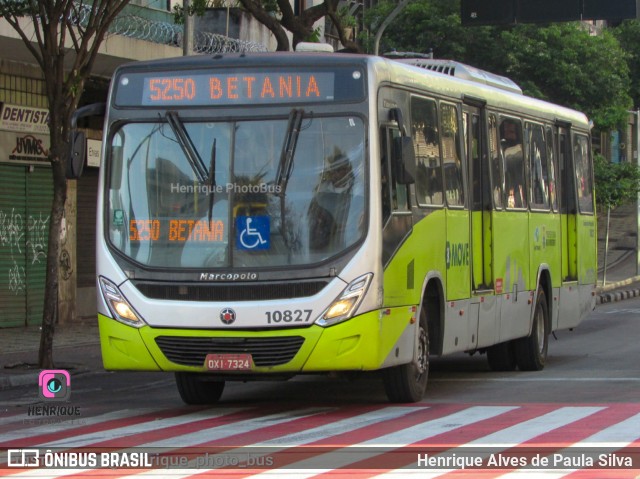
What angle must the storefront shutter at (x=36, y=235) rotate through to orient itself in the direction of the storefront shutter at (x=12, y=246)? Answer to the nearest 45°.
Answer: approximately 90° to its right

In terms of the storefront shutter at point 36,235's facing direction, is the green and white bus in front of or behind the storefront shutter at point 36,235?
in front

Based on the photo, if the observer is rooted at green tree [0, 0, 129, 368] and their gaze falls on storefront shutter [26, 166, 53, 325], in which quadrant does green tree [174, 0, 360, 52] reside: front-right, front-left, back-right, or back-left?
front-right

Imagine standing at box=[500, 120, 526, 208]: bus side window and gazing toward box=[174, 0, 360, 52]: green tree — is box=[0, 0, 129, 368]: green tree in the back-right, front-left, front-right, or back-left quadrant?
front-left

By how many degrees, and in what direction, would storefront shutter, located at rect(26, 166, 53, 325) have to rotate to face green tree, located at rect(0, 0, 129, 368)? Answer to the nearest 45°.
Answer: approximately 45° to its right

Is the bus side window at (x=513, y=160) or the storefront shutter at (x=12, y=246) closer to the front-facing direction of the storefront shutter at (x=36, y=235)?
the bus side window

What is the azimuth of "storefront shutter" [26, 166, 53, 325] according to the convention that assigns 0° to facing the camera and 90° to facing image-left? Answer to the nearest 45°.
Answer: approximately 315°

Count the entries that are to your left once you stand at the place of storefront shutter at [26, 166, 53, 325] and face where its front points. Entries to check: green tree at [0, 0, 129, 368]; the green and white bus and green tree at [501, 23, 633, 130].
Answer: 1

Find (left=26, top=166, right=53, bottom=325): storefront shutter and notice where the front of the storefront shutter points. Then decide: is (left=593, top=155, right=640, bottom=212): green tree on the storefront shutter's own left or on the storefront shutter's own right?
on the storefront shutter's own left

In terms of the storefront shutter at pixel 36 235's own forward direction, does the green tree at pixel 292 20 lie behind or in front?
in front

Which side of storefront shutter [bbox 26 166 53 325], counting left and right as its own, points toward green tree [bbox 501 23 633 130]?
left
